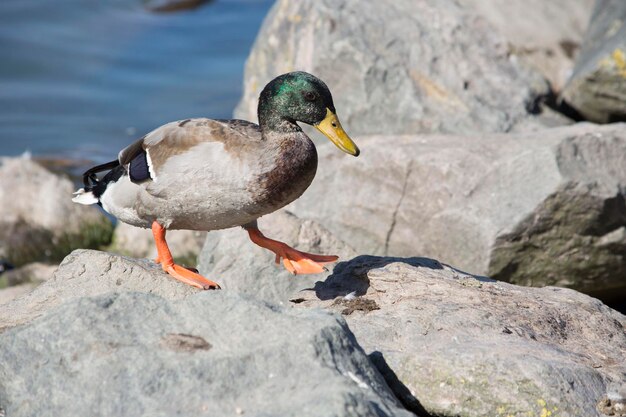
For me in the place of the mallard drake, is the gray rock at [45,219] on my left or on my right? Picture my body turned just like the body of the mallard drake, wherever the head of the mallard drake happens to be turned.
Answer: on my left

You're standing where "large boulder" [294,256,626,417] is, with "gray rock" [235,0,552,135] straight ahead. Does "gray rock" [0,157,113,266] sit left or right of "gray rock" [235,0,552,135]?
left

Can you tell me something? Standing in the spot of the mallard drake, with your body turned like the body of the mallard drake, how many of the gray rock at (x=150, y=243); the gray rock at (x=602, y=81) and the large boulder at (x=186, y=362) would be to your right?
1

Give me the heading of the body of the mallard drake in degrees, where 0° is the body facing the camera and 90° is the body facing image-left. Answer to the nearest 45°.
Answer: approximately 270°

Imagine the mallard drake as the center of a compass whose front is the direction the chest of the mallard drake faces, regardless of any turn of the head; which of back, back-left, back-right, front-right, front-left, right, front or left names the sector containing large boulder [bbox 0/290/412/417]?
right

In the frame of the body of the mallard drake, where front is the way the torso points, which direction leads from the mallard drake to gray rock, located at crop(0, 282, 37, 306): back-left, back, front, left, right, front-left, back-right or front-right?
back-left

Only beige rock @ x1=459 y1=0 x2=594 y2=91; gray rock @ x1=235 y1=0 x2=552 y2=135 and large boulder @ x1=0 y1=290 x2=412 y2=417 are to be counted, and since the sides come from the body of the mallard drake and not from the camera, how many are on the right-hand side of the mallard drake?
1

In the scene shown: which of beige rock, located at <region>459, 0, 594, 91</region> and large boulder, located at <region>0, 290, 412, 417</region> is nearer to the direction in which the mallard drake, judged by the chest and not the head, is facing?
the beige rock

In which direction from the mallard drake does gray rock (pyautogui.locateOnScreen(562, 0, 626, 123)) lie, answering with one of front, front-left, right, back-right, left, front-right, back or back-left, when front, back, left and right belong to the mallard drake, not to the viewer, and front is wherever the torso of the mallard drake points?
front-left
